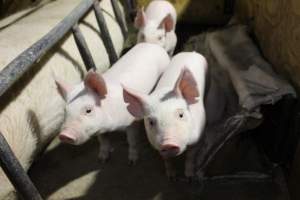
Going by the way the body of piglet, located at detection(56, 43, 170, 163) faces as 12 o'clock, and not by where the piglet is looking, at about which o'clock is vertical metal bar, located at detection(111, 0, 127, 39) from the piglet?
The vertical metal bar is roughly at 5 o'clock from the piglet.

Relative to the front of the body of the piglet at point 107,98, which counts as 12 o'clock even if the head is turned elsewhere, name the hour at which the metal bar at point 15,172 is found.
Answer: The metal bar is roughly at 12 o'clock from the piglet.

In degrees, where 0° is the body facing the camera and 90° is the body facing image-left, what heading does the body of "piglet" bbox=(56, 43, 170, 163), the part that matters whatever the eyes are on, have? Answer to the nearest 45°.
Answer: approximately 45°

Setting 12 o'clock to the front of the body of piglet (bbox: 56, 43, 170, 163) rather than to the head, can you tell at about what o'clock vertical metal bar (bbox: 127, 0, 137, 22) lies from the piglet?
The vertical metal bar is roughly at 5 o'clock from the piglet.

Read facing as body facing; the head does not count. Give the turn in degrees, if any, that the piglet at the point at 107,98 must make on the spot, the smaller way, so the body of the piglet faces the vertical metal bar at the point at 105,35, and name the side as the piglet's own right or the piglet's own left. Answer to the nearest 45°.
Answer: approximately 135° to the piglet's own right

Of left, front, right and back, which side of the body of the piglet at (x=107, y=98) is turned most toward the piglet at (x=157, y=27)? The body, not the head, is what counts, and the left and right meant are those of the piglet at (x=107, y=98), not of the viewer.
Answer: back
